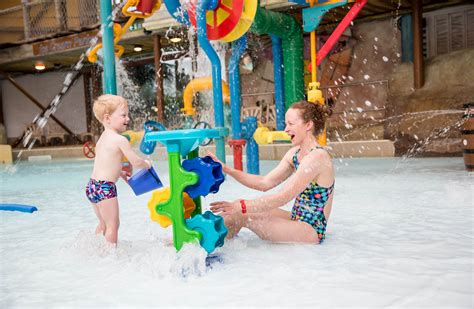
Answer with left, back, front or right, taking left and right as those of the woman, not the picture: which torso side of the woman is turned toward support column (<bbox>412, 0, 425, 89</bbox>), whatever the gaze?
right

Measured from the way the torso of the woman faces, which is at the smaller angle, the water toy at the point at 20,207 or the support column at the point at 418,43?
the water toy

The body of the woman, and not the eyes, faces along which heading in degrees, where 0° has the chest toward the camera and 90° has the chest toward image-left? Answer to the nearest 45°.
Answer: approximately 90°

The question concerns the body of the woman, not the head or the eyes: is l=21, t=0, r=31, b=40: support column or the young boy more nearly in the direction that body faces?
the young boy

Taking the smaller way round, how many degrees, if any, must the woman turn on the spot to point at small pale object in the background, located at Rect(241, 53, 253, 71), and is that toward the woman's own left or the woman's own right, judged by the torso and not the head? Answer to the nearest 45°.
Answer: approximately 90° to the woman's own right

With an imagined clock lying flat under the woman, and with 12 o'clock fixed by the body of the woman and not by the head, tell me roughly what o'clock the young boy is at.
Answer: The young boy is roughly at 12 o'clock from the woman.

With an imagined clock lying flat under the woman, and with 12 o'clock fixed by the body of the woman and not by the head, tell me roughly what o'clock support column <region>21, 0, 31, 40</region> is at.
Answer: The support column is roughly at 2 o'clock from the woman.

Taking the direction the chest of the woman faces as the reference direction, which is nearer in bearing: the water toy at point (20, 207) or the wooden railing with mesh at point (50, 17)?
the water toy

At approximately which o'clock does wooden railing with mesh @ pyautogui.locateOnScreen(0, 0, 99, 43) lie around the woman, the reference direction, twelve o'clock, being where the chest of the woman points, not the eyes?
The wooden railing with mesh is roughly at 2 o'clock from the woman.

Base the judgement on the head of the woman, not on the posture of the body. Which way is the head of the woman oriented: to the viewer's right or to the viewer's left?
to the viewer's left
